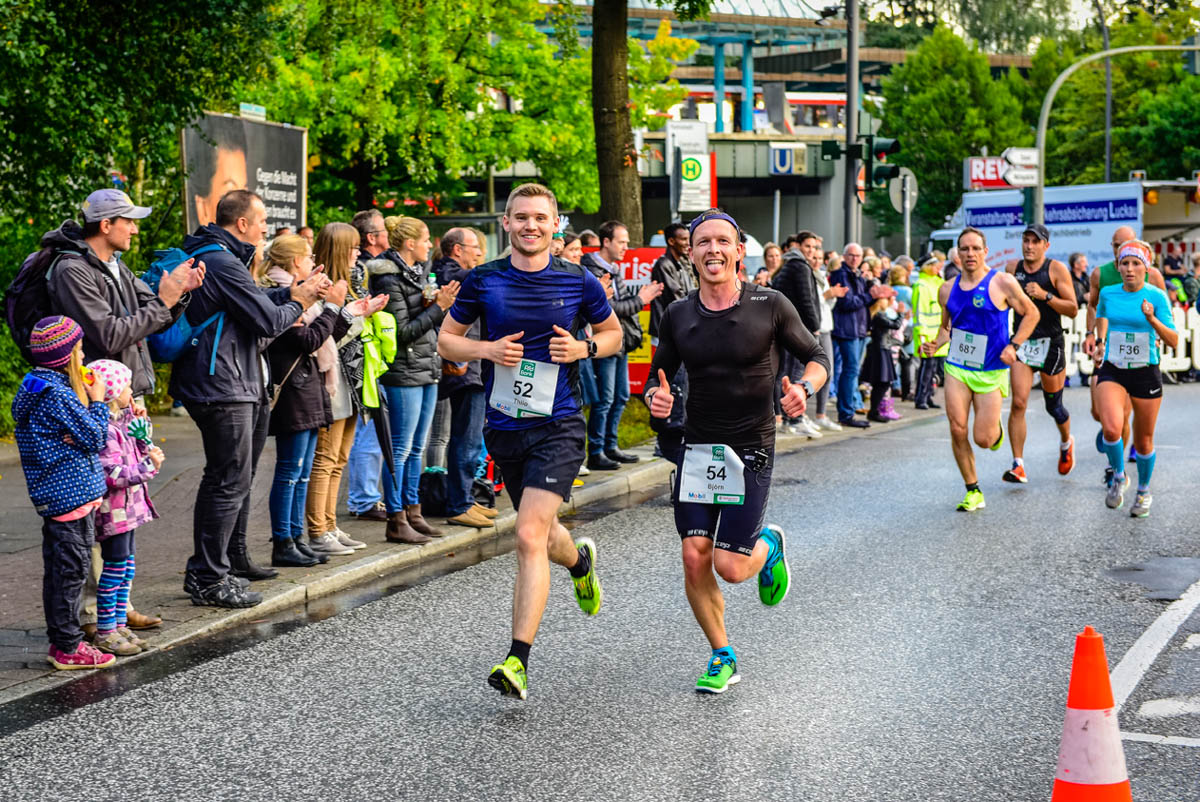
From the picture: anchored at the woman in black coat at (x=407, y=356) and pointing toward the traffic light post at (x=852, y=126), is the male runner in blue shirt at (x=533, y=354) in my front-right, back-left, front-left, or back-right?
back-right

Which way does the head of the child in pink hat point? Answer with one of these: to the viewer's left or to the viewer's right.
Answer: to the viewer's right

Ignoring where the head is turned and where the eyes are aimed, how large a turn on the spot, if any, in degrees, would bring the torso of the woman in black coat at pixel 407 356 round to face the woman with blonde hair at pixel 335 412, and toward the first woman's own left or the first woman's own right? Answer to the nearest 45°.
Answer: approximately 135° to the first woman's own right

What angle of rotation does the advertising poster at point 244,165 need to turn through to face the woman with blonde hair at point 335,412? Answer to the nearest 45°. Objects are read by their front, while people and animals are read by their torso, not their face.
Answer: approximately 45° to its right

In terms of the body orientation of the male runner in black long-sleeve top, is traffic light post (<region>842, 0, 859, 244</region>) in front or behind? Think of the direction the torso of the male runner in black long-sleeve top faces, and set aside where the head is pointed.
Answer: behind

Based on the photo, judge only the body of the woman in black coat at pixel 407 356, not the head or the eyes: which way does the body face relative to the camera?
to the viewer's right

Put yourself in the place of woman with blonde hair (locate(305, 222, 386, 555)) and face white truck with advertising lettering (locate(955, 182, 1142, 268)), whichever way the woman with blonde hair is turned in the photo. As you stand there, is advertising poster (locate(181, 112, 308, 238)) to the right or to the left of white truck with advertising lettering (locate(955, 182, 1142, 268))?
left

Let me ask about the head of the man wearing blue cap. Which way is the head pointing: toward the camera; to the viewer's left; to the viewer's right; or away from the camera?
to the viewer's right

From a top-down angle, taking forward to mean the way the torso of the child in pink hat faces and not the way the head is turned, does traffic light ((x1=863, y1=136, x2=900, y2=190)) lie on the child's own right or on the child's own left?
on the child's own left
